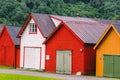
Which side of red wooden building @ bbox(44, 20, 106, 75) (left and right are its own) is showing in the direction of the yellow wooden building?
left

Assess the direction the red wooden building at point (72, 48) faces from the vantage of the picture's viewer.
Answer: facing the viewer and to the left of the viewer

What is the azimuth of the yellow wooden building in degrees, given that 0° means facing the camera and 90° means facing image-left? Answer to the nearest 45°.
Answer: approximately 45°

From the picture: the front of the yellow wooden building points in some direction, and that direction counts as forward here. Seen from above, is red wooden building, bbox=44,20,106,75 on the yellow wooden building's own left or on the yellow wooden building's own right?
on the yellow wooden building's own right

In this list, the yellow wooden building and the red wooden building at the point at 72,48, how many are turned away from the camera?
0

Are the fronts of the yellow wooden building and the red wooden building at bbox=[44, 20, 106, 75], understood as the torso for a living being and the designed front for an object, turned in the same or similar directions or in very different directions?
same or similar directions
